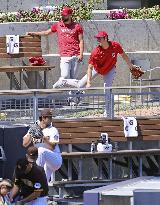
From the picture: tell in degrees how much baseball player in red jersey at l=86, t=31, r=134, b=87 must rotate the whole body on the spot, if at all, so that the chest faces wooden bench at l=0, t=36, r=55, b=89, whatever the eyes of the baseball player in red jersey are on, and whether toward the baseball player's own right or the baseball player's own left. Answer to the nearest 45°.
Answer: approximately 90° to the baseball player's own right

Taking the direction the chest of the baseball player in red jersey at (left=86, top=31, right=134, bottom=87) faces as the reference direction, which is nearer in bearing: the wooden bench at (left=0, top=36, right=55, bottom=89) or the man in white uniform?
the man in white uniform

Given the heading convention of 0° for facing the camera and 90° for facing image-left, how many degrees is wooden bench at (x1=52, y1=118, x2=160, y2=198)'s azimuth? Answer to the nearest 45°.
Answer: approximately 0°

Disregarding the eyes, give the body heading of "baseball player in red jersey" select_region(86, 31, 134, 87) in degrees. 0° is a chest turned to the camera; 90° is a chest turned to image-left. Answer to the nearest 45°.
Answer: approximately 45°
